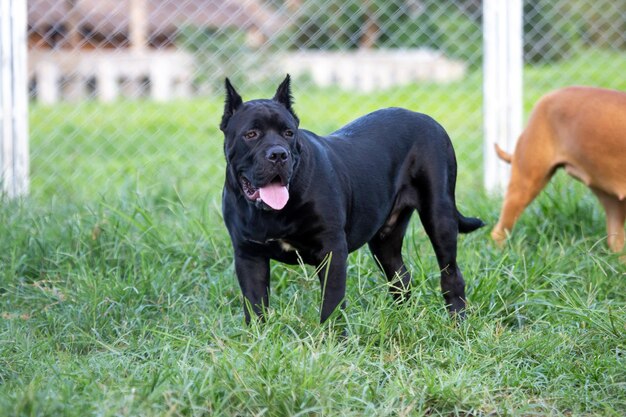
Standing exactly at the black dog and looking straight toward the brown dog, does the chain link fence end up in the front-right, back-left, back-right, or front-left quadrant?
front-left

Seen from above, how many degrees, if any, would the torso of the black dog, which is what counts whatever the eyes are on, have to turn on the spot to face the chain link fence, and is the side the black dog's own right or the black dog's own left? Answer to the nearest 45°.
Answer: approximately 135° to the black dog's own right

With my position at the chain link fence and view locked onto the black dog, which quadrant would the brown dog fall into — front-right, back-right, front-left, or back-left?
front-left

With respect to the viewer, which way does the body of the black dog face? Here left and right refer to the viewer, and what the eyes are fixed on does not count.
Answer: facing the viewer and to the left of the viewer

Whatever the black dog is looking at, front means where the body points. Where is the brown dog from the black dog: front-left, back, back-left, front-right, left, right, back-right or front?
back

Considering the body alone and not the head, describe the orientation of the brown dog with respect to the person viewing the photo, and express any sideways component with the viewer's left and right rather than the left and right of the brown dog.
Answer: facing to the right of the viewer

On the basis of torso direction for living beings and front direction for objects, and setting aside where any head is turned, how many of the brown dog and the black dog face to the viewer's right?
1

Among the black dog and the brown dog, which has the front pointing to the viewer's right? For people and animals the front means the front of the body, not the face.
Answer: the brown dog

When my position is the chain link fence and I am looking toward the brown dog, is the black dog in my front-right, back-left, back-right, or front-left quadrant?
front-right
